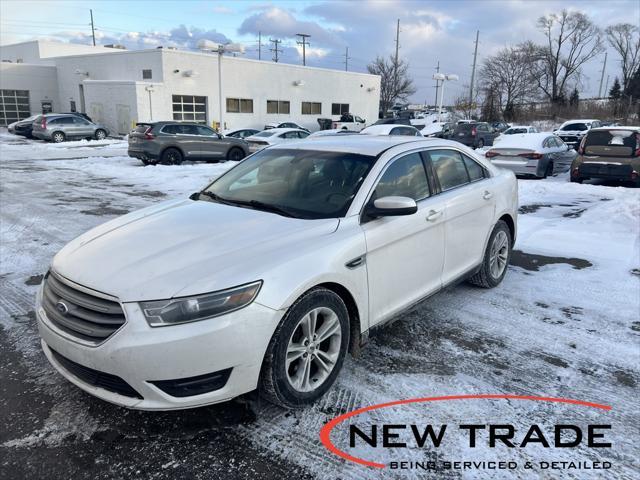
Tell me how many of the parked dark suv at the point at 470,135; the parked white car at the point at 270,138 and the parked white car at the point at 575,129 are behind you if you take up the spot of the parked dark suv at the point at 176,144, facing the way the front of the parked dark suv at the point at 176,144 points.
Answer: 0

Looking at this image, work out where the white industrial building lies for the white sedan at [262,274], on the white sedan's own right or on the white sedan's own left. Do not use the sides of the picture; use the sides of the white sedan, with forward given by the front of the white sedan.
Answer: on the white sedan's own right

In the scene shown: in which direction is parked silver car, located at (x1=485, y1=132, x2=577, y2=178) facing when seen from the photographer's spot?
facing away from the viewer and to the right of the viewer

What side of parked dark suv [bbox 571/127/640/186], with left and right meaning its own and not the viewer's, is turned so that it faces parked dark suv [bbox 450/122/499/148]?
front

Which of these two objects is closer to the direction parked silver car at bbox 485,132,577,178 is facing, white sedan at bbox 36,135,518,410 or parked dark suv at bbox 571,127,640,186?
the parked dark suv

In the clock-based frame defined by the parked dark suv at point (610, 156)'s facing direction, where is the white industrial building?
The white industrial building is roughly at 10 o'clock from the parked dark suv.

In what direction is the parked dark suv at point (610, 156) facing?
away from the camera

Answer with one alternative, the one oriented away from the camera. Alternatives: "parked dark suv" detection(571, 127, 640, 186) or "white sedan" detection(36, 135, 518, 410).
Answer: the parked dark suv

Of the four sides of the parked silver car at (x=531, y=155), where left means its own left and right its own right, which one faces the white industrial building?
left

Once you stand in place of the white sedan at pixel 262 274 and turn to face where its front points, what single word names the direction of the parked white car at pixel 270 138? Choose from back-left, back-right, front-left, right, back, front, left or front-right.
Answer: back-right

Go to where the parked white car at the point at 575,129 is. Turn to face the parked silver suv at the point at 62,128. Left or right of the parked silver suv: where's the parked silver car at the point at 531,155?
left

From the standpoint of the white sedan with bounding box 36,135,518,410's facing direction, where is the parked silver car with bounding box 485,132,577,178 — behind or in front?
behind

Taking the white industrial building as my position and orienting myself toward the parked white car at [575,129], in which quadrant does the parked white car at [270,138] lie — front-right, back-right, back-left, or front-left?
front-right

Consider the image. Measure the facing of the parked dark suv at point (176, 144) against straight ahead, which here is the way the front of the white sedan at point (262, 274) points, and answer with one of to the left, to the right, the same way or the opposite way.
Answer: the opposite way

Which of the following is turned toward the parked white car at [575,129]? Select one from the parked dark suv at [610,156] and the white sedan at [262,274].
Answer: the parked dark suv

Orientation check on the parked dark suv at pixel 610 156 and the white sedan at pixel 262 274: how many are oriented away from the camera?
1

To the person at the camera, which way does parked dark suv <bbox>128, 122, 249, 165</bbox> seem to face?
facing away from the viewer and to the right of the viewer

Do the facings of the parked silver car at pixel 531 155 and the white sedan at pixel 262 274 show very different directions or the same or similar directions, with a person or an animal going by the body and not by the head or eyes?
very different directions

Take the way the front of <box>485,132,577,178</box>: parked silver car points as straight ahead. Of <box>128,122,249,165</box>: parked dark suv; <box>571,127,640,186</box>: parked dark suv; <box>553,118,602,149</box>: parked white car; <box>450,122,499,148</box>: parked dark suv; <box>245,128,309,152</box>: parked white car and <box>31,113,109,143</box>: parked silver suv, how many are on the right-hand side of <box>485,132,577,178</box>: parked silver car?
1

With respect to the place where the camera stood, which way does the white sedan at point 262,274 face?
facing the viewer and to the left of the viewer
